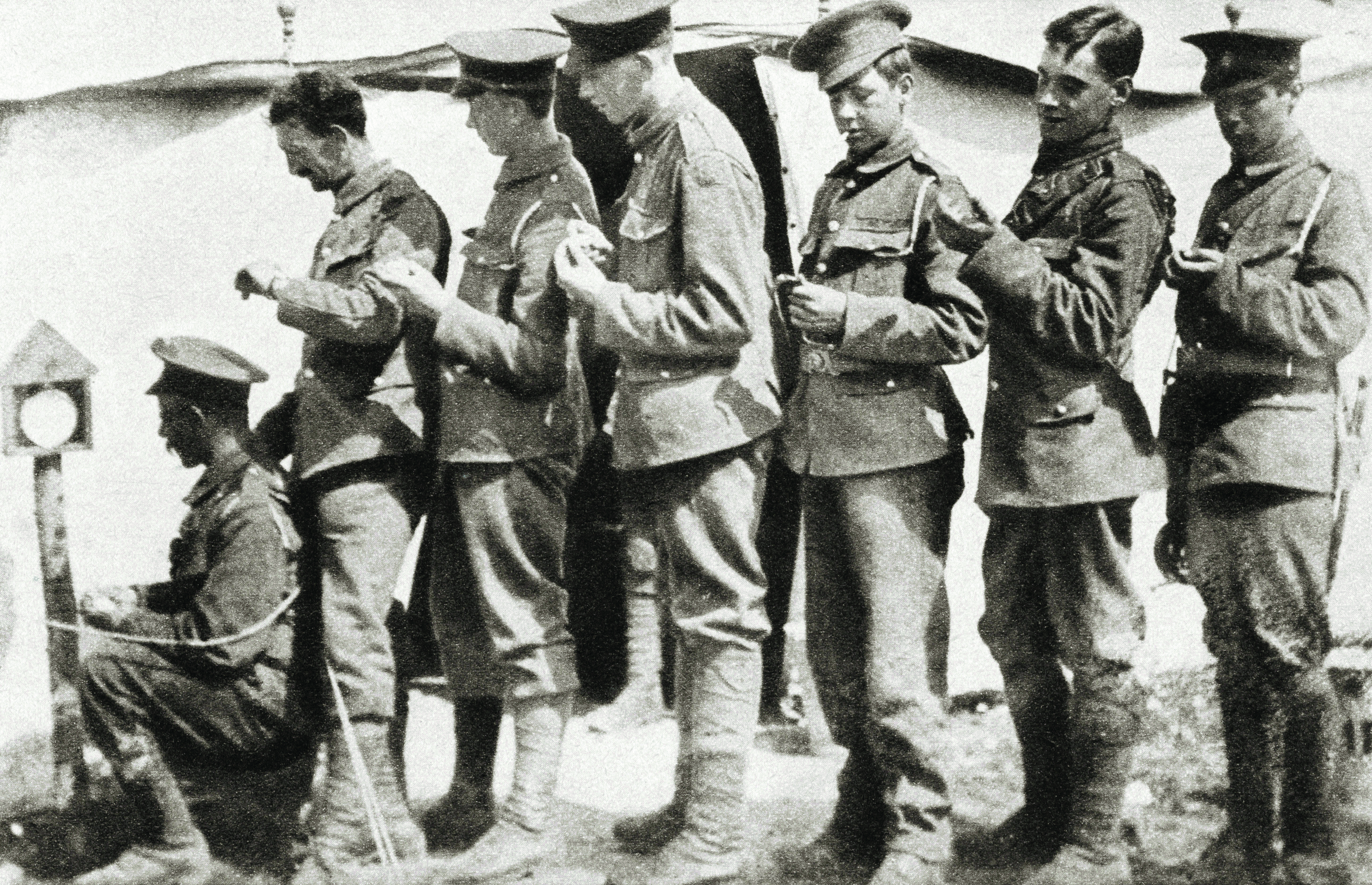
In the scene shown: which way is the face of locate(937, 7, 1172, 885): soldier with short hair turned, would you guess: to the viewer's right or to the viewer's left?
to the viewer's left

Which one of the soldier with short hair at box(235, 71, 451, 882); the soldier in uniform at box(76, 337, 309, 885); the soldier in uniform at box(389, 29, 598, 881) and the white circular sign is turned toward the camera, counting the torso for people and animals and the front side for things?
the white circular sign

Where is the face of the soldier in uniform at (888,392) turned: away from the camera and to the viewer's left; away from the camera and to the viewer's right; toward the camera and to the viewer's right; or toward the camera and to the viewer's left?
toward the camera and to the viewer's left

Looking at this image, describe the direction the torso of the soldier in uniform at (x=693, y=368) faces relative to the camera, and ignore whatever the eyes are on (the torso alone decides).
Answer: to the viewer's left

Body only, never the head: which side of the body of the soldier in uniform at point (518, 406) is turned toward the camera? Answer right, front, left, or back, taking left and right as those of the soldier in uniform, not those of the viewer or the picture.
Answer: left

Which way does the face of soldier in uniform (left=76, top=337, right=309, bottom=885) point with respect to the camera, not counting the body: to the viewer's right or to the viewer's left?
to the viewer's left

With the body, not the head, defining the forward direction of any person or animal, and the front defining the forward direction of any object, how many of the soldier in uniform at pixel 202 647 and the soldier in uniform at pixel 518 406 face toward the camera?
0

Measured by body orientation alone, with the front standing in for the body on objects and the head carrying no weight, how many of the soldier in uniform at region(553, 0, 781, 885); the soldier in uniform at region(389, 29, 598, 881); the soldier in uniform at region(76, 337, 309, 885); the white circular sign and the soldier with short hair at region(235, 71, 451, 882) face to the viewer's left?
4

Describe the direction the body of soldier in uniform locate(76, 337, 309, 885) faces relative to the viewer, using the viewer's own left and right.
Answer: facing to the left of the viewer

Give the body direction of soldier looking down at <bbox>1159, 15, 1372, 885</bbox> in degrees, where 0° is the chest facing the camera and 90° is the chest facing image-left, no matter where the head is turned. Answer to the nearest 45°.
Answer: approximately 45°

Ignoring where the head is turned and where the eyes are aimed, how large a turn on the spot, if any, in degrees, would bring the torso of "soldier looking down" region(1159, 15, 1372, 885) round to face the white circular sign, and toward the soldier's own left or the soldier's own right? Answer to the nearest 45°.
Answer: approximately 45° to the soldier's own right

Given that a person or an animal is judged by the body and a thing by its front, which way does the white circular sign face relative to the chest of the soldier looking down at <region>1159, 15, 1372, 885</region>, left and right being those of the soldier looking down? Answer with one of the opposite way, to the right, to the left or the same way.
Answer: to the left

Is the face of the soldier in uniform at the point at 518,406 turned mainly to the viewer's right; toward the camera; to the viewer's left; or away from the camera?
to the viewer's left

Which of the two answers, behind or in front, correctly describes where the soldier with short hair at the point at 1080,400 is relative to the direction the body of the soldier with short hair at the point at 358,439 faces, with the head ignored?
behind

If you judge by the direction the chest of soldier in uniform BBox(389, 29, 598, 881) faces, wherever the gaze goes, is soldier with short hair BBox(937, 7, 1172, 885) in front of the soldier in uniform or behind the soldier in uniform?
behind

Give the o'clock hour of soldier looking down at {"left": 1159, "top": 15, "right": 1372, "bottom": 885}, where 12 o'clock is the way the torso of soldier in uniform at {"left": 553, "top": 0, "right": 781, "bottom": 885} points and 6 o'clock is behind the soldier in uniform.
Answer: The soldier looking down is roughly at 6 o'clock from the soldier in uniform.
